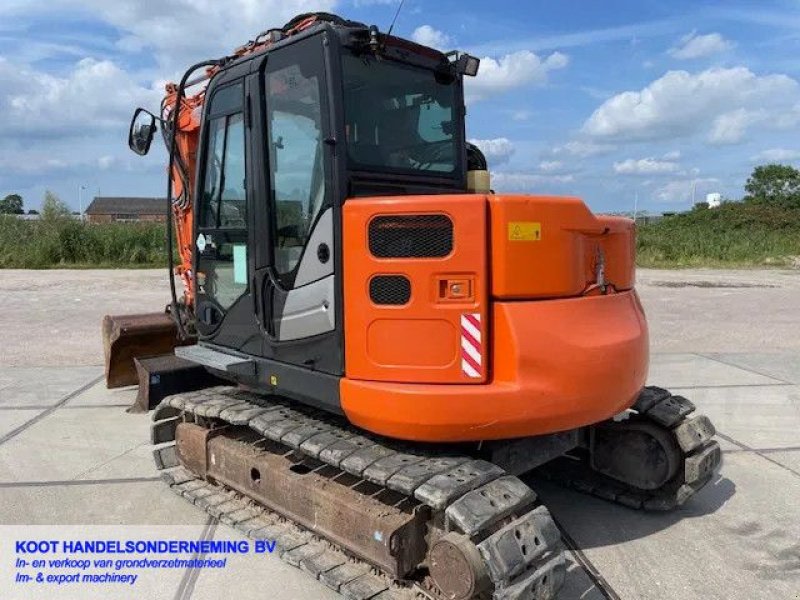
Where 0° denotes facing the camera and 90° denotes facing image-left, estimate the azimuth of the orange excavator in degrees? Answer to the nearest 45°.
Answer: approximately 135°
